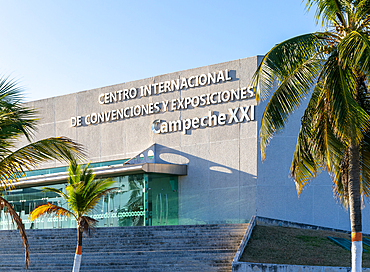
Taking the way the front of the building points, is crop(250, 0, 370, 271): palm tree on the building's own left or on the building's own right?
on the building's own left

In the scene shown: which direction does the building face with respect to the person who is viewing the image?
facing the viewer and to the left of the viewer

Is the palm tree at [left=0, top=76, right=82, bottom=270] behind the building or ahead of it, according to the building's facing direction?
ahead
